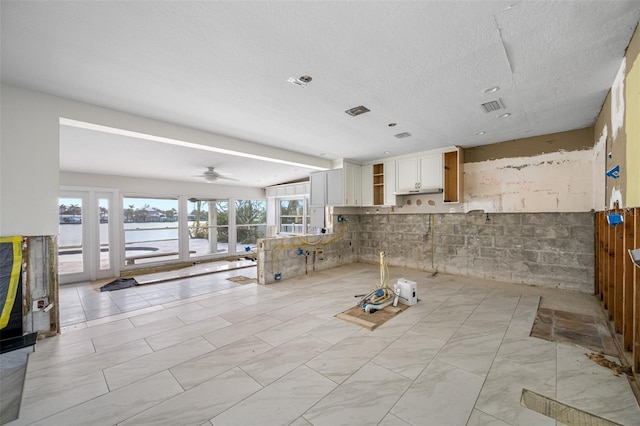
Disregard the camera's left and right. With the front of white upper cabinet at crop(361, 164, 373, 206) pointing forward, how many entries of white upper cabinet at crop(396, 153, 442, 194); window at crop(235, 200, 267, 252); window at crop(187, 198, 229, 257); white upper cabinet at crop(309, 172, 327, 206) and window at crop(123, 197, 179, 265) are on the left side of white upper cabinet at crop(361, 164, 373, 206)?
1

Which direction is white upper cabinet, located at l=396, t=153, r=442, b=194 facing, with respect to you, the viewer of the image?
facing the viewer and to the left of the viewer

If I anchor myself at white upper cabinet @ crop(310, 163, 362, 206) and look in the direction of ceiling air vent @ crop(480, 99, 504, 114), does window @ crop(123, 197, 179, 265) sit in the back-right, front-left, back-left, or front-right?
back-right

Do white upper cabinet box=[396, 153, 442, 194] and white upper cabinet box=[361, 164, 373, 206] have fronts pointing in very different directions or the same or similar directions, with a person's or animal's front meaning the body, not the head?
same or similar directions

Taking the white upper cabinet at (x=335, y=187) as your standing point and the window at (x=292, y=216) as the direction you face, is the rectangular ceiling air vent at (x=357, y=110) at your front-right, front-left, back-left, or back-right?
back-left

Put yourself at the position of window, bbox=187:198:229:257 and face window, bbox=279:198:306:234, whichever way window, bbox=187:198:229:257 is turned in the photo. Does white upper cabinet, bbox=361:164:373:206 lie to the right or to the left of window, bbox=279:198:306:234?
right

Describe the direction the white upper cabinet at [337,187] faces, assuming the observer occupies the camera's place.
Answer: facing the viewer and to the right of the viewer

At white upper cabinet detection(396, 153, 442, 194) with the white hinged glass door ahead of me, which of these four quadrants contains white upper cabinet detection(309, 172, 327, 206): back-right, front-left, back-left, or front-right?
front-right
